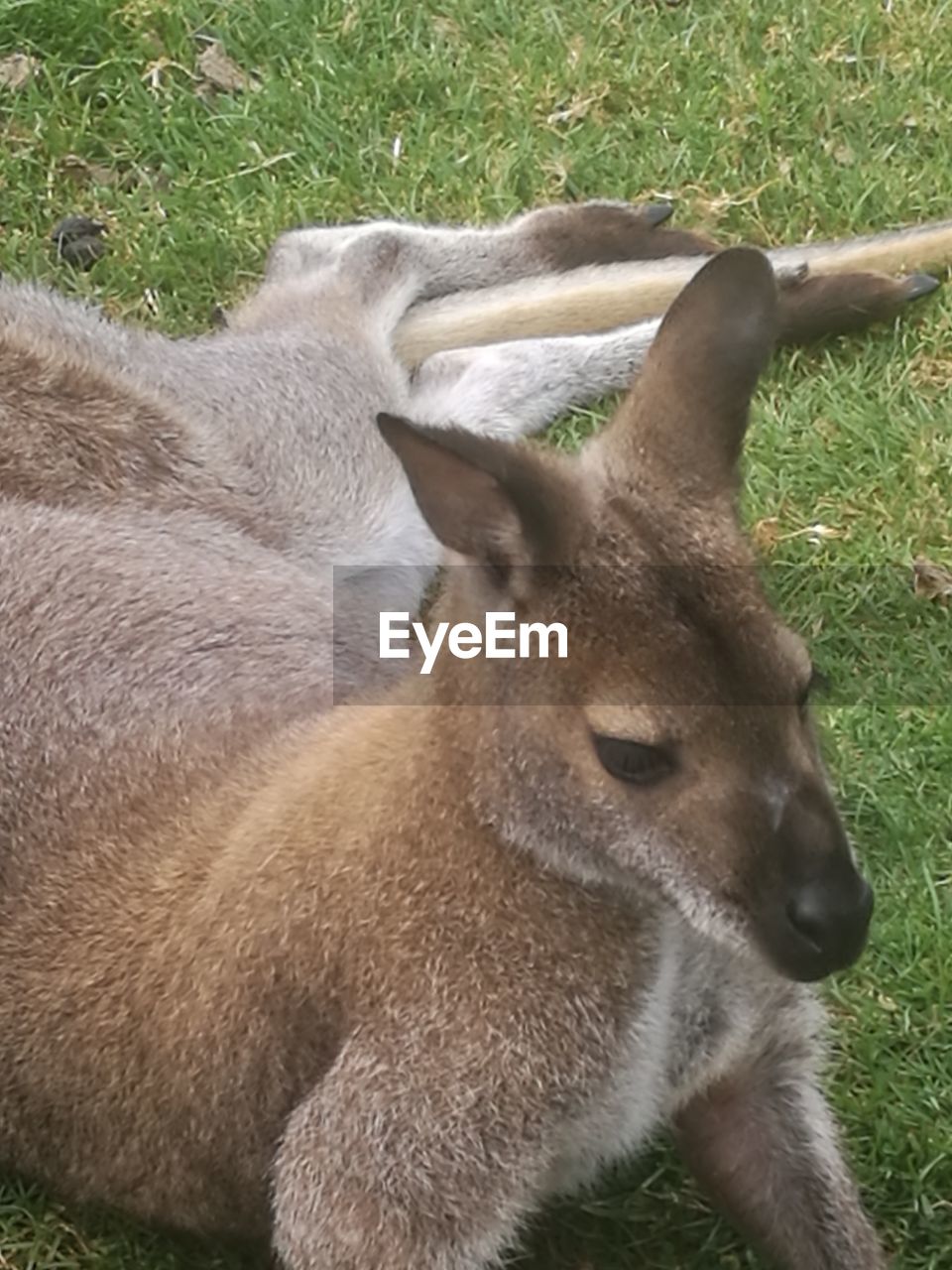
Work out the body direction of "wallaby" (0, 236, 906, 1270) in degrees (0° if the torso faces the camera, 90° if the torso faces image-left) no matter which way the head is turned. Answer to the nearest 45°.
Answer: approximately 315°
